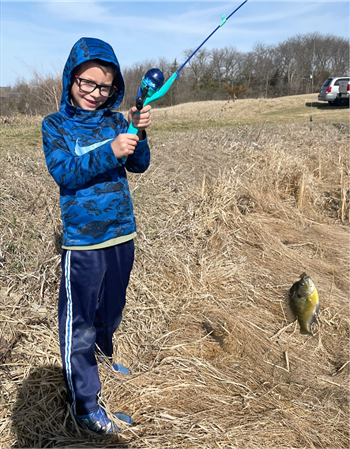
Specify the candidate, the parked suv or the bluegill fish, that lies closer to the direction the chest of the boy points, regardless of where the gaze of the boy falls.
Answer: the bluegill fish

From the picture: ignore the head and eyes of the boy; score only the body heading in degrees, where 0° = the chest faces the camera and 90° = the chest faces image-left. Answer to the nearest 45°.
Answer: approximately 315°

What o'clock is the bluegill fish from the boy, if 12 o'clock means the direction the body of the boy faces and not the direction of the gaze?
The bluegill fish is roughly at 10 o'clock from the boy.

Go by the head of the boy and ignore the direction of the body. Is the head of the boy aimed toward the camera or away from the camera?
toward the camera

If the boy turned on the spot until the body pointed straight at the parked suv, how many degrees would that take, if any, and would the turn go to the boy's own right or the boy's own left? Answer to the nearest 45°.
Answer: approximately 90° to the boy's own left
